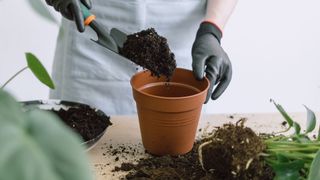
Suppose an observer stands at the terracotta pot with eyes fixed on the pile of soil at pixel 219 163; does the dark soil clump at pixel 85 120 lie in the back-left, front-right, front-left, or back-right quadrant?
back-right

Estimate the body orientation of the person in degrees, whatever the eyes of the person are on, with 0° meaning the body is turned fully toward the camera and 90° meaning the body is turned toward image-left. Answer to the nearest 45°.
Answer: approximately 0°

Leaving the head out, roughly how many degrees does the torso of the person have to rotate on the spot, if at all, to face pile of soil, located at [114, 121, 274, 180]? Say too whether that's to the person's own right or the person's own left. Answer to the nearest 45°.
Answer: approximately 45° to the person's own left
